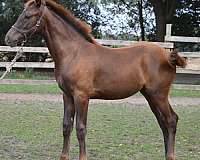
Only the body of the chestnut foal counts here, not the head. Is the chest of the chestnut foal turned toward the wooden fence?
no

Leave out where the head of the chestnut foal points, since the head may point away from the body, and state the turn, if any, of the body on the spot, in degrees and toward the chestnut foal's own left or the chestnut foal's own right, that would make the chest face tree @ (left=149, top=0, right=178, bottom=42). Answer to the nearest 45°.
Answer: approximately 90° to the chestnut foal's own right

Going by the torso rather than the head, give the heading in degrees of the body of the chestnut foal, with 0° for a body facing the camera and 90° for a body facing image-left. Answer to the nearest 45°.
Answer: approximately 90°
